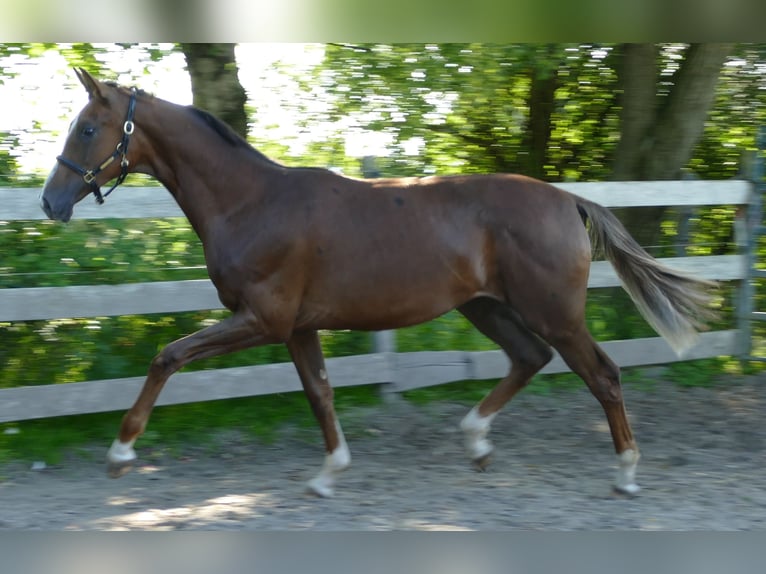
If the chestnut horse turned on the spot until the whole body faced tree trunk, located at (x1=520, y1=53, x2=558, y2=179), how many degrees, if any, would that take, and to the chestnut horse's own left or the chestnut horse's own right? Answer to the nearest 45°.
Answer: approximately 135° to the chestnut horse's own right

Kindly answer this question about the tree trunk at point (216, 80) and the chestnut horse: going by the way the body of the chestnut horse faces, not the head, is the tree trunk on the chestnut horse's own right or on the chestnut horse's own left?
on the chestnut horse's own right

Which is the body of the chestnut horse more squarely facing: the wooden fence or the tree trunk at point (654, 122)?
the wooden fence

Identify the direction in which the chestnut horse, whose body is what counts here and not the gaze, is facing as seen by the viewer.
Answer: to the viewer's left

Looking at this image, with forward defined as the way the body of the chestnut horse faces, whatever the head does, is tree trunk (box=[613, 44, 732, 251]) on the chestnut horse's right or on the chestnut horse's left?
on the chestnut horse's right
